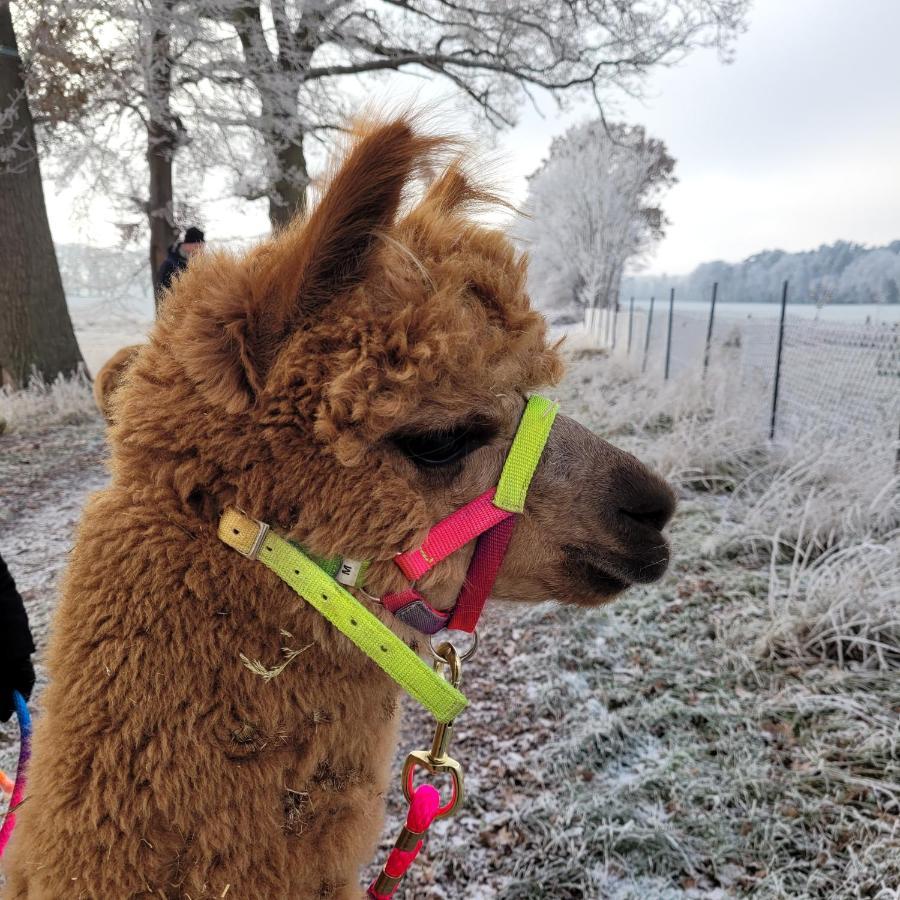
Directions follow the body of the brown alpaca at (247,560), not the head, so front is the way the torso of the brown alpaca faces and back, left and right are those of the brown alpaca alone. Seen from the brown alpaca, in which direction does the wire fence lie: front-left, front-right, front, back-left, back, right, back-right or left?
front-left

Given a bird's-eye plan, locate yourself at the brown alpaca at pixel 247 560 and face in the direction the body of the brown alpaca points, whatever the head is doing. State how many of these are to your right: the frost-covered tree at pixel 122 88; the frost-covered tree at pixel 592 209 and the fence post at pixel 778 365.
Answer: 0

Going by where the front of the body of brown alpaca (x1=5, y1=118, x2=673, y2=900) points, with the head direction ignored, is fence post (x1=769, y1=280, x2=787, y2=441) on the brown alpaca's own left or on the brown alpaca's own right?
on the brown alpaca's own left

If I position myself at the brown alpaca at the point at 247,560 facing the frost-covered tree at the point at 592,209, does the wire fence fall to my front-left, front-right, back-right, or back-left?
front-right

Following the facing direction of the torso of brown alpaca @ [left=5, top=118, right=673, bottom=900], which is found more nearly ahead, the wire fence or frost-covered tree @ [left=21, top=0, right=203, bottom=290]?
the wire fence

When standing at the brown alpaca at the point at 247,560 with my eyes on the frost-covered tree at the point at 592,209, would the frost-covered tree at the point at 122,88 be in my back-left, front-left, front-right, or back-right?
front-left

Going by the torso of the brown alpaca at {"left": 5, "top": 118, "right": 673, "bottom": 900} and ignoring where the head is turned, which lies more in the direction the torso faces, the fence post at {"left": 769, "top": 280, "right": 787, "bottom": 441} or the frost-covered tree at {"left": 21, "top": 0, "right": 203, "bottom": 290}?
the fence post

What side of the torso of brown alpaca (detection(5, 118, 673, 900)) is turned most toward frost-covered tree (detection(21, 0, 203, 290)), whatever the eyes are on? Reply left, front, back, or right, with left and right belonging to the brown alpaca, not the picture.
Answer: left

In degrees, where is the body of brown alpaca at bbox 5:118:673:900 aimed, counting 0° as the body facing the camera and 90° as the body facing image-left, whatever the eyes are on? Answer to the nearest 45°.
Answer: approximately 270°

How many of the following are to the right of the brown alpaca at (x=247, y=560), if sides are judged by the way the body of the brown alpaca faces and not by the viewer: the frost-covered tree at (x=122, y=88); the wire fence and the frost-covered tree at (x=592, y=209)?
0
